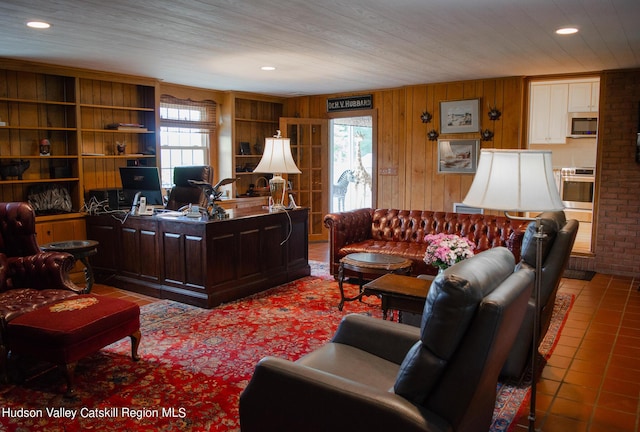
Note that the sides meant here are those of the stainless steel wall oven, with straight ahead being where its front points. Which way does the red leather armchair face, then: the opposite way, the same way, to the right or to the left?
to the left

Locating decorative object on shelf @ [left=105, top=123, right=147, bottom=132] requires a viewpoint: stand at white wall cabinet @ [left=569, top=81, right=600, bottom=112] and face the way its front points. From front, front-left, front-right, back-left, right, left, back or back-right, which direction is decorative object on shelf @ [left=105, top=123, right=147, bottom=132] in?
front-right

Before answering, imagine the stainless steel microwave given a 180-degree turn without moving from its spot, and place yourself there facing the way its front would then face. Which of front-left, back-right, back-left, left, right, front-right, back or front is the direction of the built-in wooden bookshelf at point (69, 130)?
back-left

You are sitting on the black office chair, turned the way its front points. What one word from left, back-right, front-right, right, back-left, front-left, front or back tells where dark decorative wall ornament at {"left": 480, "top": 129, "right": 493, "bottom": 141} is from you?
back-left

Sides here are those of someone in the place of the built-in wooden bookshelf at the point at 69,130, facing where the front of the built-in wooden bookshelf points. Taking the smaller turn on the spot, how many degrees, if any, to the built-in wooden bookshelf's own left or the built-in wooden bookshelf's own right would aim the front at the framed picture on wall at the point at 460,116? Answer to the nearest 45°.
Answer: approximately 45° to the built-in wooden bookshelf's own left

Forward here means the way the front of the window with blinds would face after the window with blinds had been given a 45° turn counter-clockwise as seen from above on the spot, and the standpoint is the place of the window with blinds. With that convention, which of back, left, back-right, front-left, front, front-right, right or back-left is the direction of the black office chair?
right

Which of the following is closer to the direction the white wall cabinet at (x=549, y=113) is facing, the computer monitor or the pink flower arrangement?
the pink flower arrangement

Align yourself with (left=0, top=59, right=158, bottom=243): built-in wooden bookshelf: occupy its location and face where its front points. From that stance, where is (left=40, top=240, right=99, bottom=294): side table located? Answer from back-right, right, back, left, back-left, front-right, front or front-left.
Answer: front-right

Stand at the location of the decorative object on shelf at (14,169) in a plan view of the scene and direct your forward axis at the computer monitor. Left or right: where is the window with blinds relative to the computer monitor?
left

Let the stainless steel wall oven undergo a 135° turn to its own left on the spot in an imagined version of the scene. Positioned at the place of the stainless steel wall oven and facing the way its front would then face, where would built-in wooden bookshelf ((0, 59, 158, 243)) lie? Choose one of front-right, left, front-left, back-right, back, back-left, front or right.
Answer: back

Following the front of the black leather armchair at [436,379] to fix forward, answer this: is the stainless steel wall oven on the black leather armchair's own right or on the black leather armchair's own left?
on the black leather armchair's own right

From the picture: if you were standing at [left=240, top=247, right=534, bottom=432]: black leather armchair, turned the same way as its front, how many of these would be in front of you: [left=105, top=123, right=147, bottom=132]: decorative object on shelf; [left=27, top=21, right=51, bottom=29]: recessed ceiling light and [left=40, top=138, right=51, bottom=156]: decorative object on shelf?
3

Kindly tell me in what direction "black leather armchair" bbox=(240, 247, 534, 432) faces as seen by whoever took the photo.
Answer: facing away from the viewer and to the left of the viewer

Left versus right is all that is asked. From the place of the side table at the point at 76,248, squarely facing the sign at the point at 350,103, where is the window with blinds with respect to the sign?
left

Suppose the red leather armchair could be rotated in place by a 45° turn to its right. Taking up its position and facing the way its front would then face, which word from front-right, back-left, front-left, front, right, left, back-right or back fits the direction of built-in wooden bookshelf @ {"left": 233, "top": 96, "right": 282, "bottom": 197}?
back-left

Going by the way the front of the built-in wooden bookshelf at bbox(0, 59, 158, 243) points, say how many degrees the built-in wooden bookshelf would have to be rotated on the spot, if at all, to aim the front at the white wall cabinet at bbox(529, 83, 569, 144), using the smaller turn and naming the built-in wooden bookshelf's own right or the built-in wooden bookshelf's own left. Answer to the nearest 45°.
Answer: approximately 45° to the built-in wooden bookshelf's own left

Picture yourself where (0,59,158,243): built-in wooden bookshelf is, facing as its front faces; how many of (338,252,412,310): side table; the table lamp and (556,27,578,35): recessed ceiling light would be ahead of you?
3
